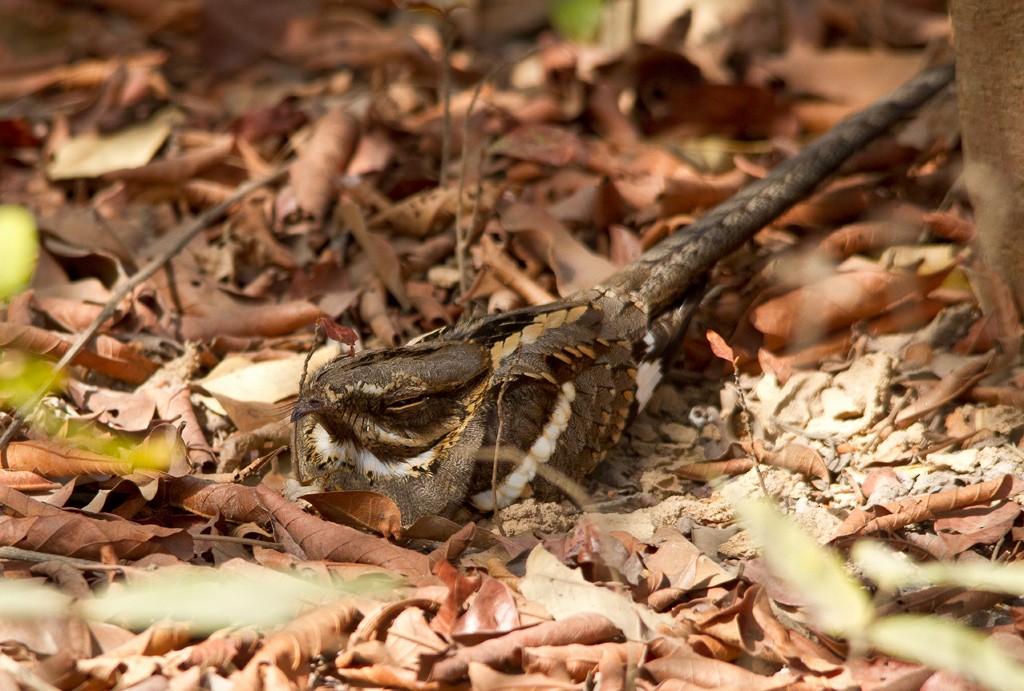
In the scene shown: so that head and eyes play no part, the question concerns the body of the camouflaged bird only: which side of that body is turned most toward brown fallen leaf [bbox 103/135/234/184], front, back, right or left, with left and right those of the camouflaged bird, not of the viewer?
right

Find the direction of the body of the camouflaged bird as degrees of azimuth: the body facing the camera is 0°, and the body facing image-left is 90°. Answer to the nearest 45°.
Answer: approximately 45°

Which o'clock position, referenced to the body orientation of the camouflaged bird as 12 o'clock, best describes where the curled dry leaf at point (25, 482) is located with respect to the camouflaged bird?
The curled dry leaf is roughly at 1 o'clock from the camouflaged bird.

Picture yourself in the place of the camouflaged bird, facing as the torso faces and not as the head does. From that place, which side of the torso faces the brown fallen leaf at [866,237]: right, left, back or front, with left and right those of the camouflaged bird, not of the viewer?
back

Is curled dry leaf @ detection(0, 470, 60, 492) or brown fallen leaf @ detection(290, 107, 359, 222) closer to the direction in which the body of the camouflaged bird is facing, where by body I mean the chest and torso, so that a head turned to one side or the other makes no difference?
the curled dry leaf

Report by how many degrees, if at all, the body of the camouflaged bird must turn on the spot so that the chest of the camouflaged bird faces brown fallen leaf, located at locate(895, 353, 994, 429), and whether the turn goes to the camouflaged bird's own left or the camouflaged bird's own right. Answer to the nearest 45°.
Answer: approximately 135° to the camouflaged bird's own left

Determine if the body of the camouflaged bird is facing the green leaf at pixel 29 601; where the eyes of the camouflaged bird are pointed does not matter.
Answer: yes

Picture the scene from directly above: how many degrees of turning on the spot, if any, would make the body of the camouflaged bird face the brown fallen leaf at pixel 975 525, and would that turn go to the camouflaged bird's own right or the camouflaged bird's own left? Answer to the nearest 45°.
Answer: approximately 135° to the camouflaged bird's own left

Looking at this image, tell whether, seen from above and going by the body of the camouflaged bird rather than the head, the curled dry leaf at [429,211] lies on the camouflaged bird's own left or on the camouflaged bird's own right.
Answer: on the camouflaged bird's own right

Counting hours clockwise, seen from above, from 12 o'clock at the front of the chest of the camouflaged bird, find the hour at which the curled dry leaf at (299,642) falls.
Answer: The curled dry leaf is roughly at 11 o'clock from the camouflaged bird.
